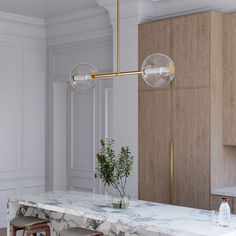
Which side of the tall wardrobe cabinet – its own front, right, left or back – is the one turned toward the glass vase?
front

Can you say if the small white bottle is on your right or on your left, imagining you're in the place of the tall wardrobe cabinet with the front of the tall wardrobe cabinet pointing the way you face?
on your left

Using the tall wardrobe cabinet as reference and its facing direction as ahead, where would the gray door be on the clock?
The gray door is roughly at 3 o'clock from the tall wardrobe cabinet.

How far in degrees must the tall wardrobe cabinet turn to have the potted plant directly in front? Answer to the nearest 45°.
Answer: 0° — it already faces it

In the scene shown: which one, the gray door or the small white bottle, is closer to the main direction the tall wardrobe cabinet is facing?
the small white bottle
